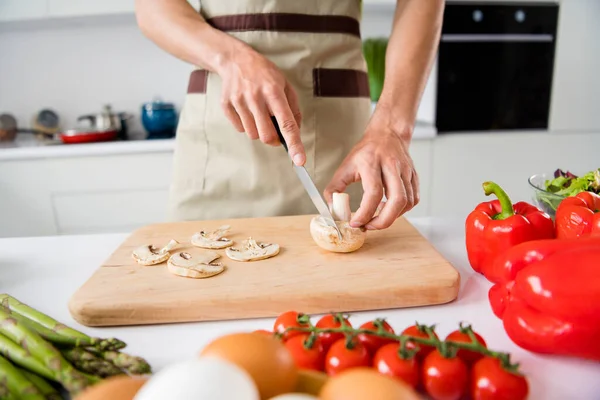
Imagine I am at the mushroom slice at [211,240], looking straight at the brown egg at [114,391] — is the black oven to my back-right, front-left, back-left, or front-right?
back-left

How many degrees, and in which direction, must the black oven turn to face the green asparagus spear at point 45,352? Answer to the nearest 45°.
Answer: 0° — it already faces it

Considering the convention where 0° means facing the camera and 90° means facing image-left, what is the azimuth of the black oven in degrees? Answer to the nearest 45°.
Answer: approximately 0°

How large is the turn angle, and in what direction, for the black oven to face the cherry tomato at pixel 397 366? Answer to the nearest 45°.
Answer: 0° — it already faces it

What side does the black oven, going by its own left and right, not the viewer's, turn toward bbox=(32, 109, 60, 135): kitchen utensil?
right

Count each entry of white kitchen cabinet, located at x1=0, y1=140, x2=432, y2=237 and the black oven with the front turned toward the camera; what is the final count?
2

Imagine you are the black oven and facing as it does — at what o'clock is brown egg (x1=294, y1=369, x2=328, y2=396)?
The brown egg is roughly at 12 o'clock from the black oven.
